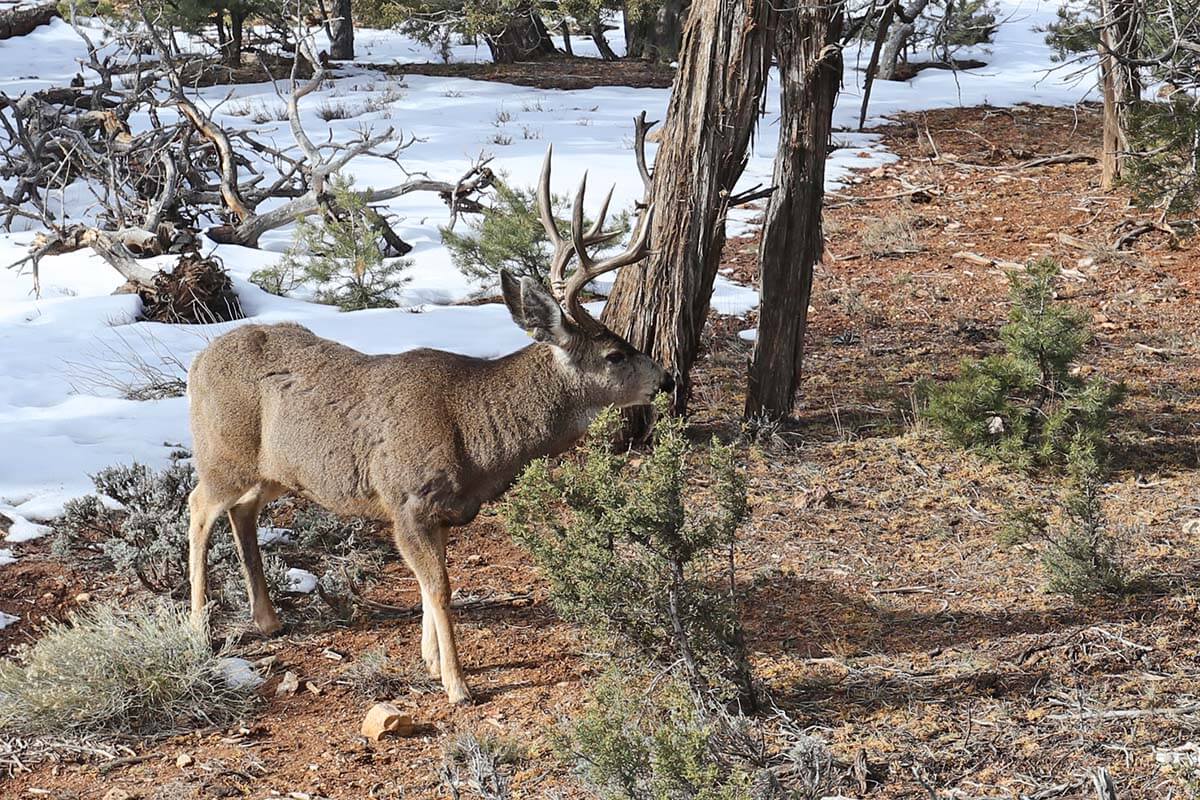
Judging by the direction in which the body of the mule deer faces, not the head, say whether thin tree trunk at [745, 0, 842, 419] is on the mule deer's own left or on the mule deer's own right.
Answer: on the mule deer's own left

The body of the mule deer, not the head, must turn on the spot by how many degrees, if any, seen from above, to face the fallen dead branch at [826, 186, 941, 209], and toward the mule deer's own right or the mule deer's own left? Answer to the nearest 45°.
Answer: approximately 90° to the mule deer's own left

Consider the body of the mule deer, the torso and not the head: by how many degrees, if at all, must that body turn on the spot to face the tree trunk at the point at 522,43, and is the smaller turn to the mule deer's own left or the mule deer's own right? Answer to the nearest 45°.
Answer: approximately 135° to the mule deer's own left

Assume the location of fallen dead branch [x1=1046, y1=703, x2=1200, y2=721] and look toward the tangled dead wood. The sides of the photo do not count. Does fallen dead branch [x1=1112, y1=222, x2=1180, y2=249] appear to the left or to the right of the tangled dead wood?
right

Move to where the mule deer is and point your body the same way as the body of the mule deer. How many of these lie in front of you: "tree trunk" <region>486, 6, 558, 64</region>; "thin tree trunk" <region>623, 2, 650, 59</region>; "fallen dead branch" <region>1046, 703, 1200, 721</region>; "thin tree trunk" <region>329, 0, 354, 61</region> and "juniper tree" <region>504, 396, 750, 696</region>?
2

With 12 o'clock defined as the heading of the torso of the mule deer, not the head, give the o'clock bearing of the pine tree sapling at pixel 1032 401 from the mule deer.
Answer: The pine tree sapling is roughly at 10 o'clock from the mule deer.

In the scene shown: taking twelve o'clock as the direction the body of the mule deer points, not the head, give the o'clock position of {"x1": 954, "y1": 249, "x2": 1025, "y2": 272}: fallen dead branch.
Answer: The fallen dead branch is roughly at 9 o'clock from the mule deer.

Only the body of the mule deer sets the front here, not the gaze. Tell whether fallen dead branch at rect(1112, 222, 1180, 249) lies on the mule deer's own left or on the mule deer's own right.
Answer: on the mule deer's own left

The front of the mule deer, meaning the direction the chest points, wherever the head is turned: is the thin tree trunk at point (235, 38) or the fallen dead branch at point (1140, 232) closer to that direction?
the fallen dead branch

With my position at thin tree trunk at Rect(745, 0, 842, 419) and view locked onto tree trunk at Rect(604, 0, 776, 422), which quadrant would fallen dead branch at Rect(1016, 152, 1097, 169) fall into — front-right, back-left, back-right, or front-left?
back-right

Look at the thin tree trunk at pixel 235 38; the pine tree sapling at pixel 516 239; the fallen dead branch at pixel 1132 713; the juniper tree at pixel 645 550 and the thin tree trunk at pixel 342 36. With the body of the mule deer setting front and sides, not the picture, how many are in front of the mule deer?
2

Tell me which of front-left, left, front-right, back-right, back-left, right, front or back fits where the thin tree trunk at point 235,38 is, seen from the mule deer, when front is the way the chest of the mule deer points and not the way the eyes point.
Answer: back-left

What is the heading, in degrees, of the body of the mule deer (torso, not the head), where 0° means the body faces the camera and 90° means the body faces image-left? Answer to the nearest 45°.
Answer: approximately 315°
